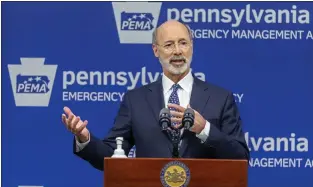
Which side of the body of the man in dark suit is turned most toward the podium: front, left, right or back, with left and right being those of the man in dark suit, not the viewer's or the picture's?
front

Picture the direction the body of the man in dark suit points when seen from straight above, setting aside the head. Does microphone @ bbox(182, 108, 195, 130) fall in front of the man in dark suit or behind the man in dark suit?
in front

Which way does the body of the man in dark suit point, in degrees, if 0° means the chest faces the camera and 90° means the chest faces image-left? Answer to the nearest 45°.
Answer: approximately 0°

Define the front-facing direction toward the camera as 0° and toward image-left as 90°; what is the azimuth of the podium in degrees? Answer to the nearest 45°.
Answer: approximately 0°

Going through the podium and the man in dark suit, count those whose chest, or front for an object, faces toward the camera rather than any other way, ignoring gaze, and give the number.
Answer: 2
